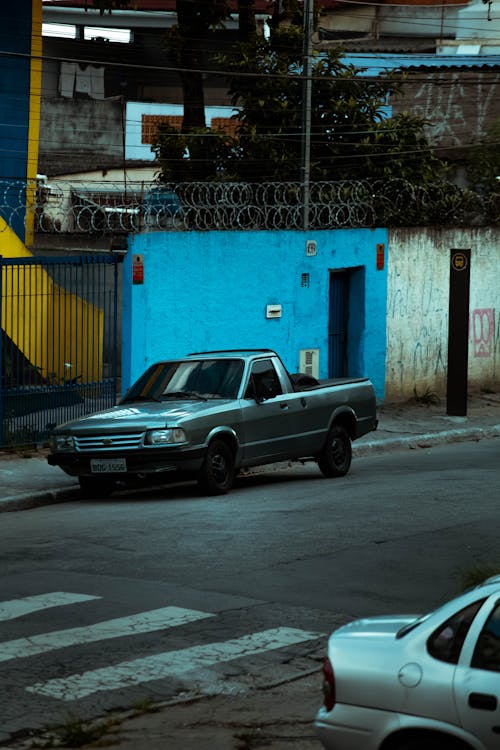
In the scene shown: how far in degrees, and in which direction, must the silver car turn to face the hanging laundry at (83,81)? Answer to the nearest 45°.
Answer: approximately 90° to its left

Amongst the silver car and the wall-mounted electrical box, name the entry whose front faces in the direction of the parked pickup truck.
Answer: the wall-mounted electrical box

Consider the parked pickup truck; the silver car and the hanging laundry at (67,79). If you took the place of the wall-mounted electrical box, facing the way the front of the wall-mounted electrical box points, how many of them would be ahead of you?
2

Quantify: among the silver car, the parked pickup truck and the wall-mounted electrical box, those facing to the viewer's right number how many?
1

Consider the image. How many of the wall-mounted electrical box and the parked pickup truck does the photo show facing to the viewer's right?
0

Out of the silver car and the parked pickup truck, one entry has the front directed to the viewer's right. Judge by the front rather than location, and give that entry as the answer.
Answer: the silver car

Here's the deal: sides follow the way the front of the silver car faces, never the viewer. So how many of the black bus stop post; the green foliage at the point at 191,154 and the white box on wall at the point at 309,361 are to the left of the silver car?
3

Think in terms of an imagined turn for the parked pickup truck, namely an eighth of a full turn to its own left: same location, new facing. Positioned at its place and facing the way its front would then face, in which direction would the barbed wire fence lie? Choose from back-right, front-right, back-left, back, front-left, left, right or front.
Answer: back

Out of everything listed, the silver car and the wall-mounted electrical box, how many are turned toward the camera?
1

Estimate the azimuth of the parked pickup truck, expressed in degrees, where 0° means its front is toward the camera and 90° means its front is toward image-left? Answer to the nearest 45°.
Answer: approximately 45°

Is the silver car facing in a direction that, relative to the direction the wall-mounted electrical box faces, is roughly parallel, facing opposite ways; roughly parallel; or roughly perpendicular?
roughly perpendicular

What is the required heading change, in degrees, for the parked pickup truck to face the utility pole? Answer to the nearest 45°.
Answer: approximately 135° to its right

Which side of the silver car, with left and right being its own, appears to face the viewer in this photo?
right

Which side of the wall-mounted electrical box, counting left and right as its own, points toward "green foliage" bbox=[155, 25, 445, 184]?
back

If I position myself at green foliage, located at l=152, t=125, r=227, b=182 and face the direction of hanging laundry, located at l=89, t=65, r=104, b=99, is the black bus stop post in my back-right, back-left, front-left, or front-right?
back-right
